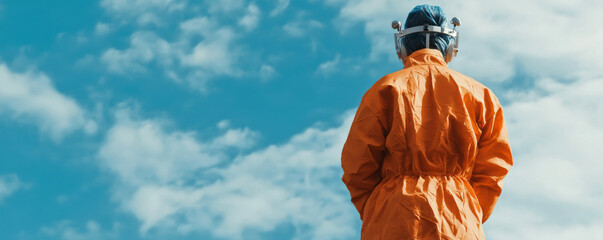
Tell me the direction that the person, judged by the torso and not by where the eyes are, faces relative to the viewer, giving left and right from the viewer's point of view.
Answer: facing away from the viewer
